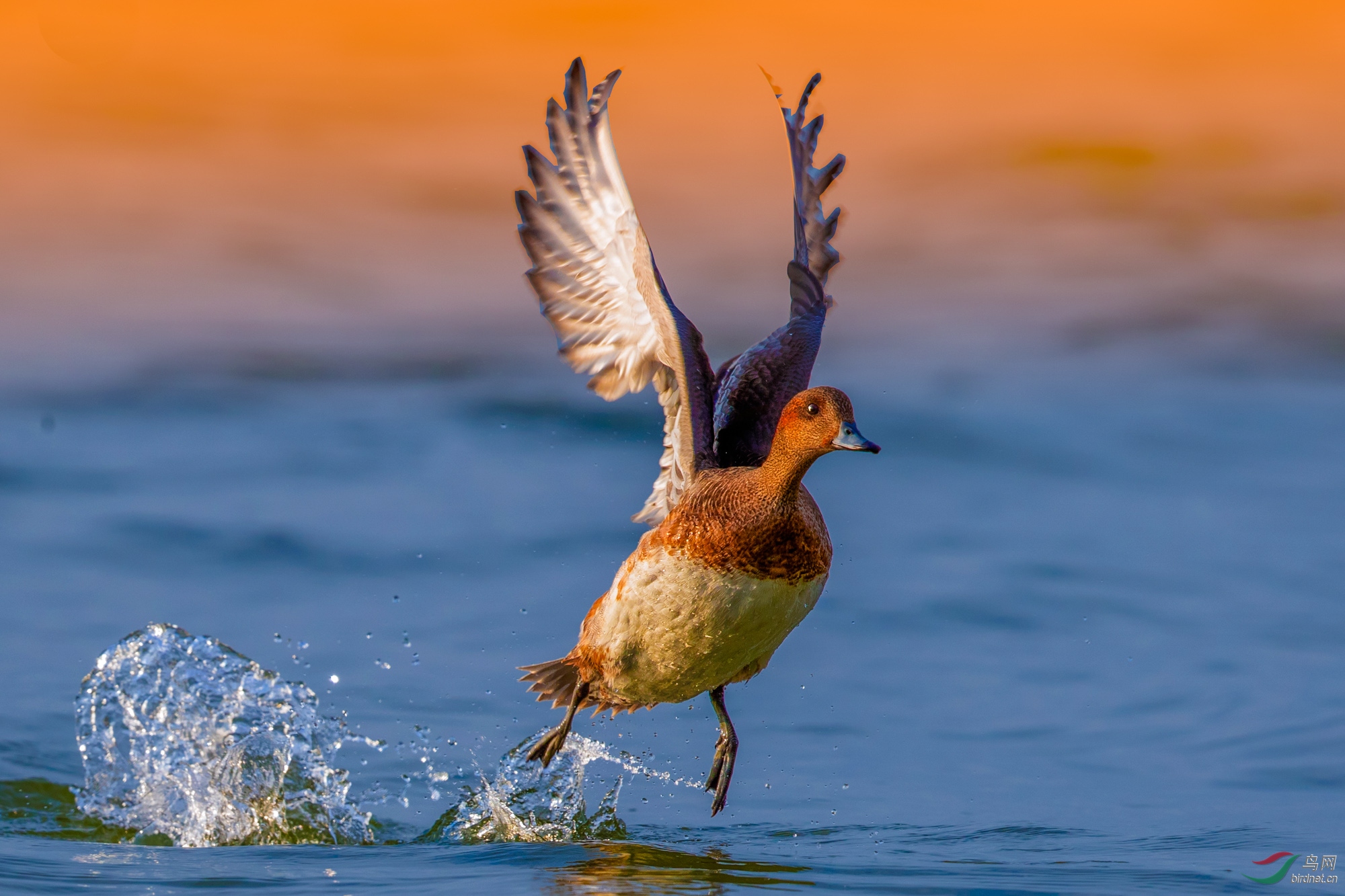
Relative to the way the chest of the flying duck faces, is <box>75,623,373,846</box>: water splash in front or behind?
behind

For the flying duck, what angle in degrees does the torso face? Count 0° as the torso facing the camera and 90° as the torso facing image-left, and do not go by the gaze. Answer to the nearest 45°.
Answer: approximately 315°
